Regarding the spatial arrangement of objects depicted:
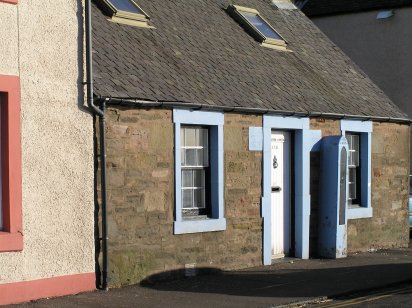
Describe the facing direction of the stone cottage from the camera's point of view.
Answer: facing the viewer and to the right of the viewer
